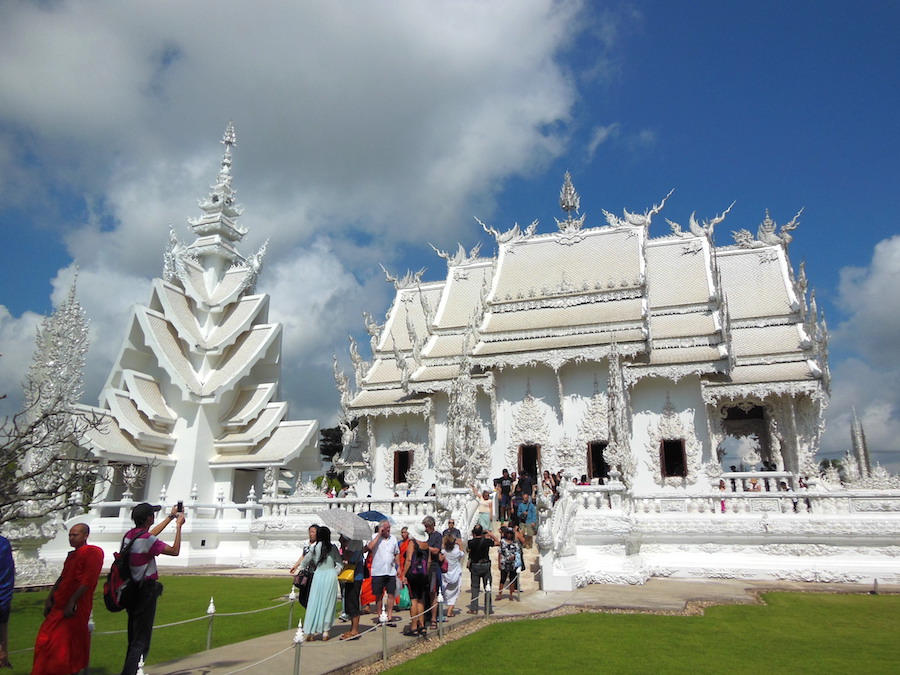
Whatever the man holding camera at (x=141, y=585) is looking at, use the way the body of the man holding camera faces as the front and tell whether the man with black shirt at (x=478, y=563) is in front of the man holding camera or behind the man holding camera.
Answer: in front

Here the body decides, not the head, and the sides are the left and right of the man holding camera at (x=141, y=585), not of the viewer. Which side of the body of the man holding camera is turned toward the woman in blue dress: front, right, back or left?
front

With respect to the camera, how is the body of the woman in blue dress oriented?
away from the camera

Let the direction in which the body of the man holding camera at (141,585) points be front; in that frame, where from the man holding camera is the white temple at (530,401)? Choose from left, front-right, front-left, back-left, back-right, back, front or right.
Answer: front

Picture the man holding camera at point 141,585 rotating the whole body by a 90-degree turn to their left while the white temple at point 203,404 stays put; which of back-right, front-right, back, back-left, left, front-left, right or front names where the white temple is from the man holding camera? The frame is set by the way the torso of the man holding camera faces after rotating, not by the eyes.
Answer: front-right

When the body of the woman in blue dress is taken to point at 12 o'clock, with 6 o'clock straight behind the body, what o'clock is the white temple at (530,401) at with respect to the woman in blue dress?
The white temple is roughly at 1 o'clock from the woman in blue dress.

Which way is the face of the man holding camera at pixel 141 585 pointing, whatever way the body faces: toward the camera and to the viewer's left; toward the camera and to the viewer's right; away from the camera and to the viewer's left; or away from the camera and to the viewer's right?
away from the camera and to the viewer's right

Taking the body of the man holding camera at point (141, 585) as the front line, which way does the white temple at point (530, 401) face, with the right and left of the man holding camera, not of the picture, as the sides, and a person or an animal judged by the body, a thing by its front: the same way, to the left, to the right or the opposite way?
to the right

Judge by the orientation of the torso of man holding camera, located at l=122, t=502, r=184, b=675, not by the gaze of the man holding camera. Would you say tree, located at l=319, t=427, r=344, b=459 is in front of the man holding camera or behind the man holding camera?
in front

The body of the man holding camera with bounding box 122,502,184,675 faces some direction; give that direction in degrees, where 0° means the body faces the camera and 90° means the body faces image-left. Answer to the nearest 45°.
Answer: approximately 225°
